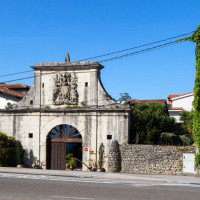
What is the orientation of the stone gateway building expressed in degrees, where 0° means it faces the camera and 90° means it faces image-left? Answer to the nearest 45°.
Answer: approximately 0°

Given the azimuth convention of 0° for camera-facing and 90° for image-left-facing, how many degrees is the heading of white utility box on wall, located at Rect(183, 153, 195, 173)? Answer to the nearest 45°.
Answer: approximately 0°

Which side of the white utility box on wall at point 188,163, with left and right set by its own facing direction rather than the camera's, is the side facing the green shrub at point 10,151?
right

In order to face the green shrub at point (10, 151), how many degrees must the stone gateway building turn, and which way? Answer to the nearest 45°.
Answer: approximately 90° to its right

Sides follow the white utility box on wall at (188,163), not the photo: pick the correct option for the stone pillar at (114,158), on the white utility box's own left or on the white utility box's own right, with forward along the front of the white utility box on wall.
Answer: on the white utility box's own right

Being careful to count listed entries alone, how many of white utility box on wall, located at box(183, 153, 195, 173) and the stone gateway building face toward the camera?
2

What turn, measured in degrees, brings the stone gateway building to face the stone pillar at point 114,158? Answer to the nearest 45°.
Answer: approximately 45° to its left

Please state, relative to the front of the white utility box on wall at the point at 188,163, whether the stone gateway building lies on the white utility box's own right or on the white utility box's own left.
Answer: on the white utility box's own right
